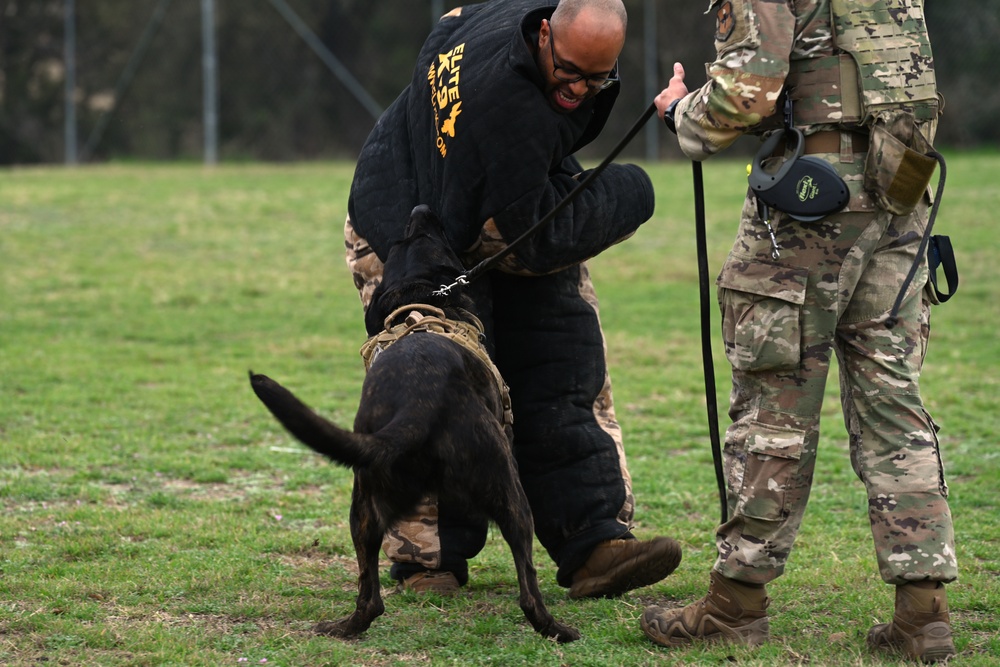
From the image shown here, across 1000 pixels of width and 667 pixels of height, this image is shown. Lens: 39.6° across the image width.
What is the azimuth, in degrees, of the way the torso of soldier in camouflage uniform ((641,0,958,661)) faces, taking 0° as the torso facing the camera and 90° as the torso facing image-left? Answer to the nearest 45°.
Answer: approximately 135°

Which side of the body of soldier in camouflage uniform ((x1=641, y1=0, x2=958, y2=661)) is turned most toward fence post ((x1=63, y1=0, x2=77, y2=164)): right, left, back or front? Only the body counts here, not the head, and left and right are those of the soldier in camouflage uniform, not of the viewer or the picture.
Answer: front

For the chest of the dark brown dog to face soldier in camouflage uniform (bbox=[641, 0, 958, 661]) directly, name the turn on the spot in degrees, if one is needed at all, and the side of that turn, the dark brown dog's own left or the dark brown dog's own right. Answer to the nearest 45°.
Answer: approximately 90° to the dark brown dog's own right

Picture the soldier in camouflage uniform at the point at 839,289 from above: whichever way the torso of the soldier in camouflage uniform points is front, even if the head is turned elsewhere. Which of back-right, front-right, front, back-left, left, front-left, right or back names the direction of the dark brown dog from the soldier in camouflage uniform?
front-left

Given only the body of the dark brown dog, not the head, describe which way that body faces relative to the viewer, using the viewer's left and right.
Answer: facing away from the viewer

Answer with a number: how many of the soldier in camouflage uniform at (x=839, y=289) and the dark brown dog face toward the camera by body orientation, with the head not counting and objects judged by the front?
0

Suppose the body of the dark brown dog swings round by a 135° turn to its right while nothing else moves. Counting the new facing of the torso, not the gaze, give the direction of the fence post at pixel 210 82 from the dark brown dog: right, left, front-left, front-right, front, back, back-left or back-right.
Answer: back-left

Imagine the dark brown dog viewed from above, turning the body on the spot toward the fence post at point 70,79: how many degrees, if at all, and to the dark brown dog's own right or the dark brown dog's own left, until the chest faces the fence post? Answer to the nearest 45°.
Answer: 0° — it already faces it

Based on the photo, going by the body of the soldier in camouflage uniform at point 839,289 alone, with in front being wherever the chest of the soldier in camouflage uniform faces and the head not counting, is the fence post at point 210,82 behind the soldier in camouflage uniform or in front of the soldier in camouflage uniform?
in front
